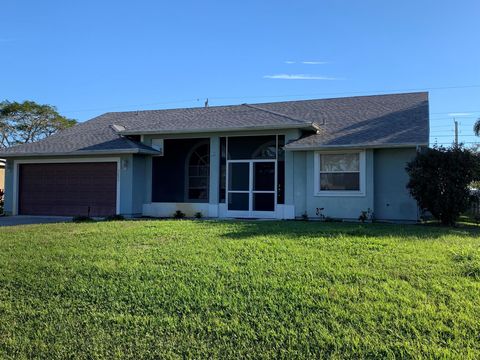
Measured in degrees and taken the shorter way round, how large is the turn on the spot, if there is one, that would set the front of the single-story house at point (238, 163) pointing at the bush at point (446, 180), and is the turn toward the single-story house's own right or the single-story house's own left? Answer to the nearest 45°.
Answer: approximately 45° to the single-story house's own left

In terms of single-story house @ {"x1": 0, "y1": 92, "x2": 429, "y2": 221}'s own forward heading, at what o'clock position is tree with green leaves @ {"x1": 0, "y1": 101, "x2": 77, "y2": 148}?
The tree with green leaves is roughly at 5 o'clock from the single-story house.

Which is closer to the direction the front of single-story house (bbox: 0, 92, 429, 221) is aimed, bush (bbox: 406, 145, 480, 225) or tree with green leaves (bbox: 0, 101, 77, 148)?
the bush

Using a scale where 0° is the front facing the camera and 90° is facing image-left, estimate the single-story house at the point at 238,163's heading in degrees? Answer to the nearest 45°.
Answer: approximately 0°
